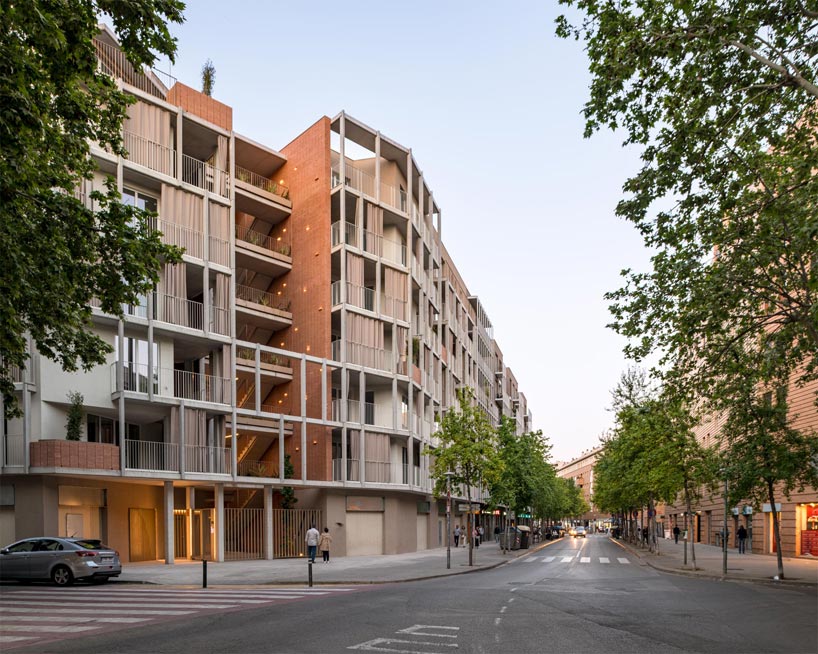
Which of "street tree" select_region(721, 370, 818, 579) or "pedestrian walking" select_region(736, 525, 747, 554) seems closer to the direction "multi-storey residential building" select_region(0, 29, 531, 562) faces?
the street tree

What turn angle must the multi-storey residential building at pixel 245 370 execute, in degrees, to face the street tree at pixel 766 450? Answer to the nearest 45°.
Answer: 0° — it already faces it

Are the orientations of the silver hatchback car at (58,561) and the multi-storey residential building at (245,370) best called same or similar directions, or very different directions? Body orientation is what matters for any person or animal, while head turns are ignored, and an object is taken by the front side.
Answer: very different directions

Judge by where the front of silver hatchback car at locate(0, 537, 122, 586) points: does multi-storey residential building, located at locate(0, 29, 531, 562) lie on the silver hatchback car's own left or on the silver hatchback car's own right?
on the silver hatchback car's own right

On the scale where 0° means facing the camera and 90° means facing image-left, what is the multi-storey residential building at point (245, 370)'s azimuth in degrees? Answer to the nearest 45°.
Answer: approximately 315°

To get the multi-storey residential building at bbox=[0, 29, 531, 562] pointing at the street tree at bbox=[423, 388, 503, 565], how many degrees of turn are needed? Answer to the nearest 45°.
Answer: approximately 45° to its left

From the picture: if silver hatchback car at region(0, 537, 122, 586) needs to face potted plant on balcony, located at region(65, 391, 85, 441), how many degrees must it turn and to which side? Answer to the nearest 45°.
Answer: approximately 45° to its right

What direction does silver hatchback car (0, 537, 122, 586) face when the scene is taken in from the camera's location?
facing away from the viewer and to the left of the viewer

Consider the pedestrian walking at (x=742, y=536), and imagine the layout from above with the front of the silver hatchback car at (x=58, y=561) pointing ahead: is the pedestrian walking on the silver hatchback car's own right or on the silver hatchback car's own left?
on the silver hatchback car's own right
